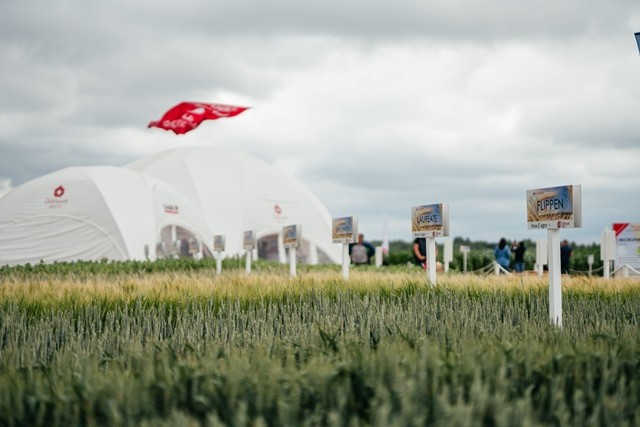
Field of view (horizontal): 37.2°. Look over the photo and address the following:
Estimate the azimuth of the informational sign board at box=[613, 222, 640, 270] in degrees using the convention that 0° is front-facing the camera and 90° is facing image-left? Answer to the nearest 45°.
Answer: approximately 0°

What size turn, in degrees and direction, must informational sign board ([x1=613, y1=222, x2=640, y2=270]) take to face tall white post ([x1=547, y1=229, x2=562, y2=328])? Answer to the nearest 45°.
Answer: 0° — it already faces it

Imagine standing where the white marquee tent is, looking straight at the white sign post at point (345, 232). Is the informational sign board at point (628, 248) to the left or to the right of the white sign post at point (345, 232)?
left

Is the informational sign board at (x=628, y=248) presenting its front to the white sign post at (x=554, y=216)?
yes

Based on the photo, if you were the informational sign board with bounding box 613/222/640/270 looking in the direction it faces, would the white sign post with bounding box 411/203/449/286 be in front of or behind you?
in front

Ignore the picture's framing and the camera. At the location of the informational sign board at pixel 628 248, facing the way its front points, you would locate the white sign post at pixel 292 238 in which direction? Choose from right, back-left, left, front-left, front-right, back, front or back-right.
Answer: front-right

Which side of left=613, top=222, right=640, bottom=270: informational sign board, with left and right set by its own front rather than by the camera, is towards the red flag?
right

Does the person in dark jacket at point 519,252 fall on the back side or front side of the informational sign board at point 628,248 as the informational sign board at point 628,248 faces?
on the back side

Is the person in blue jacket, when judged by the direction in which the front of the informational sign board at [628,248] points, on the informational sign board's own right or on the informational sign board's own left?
on the informational sign board's own right

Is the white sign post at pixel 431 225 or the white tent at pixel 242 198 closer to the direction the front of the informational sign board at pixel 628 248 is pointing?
the white sign post
